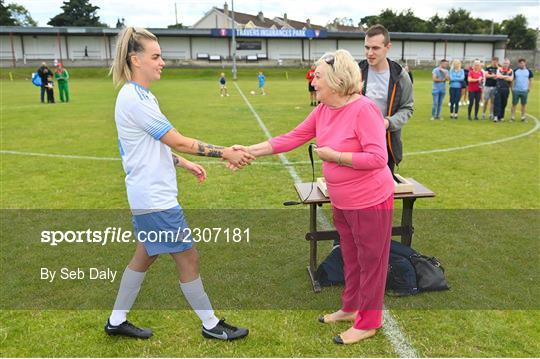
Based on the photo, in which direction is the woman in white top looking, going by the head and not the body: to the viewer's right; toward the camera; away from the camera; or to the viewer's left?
to the viewer's right

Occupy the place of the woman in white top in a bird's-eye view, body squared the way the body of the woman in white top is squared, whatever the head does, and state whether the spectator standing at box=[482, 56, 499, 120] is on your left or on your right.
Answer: on your left

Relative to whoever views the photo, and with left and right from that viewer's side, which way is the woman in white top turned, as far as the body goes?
facing to the right of the viewer

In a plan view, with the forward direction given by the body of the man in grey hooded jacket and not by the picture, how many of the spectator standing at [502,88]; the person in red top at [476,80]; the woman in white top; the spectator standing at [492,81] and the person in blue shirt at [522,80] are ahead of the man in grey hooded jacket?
1

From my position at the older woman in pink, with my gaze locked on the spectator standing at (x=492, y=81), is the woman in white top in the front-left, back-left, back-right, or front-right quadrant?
back-left

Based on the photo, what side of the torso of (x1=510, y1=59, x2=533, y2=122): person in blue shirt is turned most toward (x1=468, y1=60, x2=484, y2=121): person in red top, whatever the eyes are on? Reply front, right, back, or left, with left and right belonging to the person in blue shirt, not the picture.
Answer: right

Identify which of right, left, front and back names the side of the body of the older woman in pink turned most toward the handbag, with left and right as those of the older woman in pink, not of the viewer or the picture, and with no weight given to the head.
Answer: back

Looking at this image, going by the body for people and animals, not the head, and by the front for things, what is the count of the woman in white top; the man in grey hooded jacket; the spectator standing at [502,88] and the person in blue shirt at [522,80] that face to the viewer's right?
1

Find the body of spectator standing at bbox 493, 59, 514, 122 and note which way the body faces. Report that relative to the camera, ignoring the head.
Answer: toward the camera

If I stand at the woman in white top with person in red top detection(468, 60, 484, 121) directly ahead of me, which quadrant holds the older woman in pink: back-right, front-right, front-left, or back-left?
front-right

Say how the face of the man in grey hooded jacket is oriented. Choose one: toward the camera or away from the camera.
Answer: toward the camera

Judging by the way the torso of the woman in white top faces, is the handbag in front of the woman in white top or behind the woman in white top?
in front

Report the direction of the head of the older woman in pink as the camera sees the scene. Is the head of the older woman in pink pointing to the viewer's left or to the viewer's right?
to the viewer's left

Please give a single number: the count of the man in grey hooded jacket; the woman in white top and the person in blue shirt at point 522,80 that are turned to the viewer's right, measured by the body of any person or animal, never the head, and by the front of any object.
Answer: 1

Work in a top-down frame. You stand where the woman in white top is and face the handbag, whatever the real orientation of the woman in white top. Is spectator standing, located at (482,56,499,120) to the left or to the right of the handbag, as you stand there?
left

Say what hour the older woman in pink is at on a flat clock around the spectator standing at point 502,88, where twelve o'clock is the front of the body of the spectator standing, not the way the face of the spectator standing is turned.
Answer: The older woman in pink is roughly at 12 o'clock from the spectator standing.
